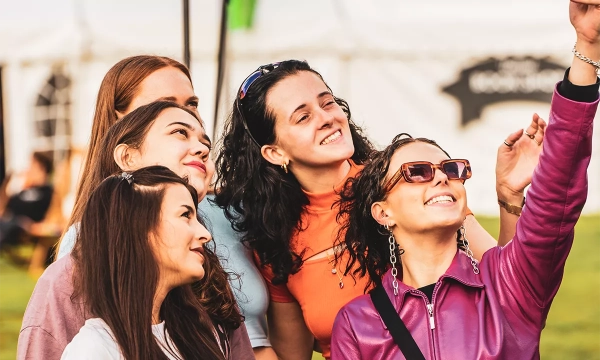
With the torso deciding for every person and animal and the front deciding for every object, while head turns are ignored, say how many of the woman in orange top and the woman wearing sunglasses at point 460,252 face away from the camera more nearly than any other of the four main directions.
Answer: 0

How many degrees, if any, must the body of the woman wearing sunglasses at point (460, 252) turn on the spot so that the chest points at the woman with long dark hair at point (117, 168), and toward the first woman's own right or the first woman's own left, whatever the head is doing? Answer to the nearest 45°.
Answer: approximately 135° to the first woman's own right

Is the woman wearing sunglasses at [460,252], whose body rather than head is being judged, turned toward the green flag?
no

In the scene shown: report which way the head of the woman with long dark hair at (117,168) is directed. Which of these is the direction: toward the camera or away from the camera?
toward the camera

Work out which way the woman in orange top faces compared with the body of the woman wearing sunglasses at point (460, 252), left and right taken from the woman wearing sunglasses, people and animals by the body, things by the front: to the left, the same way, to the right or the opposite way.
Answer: the same way

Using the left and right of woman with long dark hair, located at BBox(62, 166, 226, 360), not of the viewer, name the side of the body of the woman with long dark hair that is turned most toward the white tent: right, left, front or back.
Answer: left

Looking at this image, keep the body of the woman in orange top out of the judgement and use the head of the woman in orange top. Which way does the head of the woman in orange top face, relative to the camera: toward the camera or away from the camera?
toward the camera

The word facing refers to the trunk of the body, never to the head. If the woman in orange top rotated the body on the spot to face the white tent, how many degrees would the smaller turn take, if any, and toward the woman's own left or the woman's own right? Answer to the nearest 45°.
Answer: approximately 135° to the woman's own left

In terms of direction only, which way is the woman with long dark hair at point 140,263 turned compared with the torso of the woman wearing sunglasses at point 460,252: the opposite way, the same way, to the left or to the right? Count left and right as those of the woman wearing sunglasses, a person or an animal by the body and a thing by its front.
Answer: to the left

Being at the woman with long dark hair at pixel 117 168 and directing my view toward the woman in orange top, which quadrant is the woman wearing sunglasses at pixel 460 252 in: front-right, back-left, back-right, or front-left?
front-right

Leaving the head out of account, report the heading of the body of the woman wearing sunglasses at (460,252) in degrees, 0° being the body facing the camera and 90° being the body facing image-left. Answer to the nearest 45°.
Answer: approximately 315°

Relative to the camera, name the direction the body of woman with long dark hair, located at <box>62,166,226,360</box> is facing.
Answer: to the viewer's right

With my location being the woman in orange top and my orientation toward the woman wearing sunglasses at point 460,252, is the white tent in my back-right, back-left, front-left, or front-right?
back-left

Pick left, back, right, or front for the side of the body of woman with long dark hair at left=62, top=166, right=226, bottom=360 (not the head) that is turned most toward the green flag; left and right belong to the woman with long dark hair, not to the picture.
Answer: left

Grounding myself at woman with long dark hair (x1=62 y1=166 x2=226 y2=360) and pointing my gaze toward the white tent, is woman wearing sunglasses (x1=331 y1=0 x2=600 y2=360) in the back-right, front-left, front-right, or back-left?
front-right

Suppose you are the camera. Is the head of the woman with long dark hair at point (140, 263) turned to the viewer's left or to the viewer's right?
to the viewer's right

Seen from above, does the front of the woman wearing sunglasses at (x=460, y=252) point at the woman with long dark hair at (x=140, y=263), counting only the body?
no

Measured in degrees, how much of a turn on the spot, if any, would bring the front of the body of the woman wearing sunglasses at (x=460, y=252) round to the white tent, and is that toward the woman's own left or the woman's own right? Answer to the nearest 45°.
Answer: approximately 135° to the woman's own left
